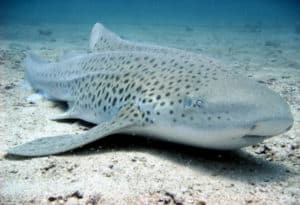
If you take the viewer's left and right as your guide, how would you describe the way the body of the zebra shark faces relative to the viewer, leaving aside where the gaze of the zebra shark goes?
facing the viewer and to the right of the viewer
